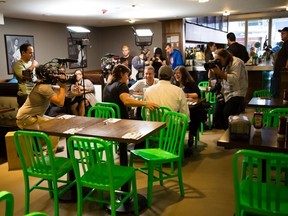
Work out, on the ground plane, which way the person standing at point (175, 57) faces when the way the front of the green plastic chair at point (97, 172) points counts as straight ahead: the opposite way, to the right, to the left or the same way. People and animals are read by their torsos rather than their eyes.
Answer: the opposite way

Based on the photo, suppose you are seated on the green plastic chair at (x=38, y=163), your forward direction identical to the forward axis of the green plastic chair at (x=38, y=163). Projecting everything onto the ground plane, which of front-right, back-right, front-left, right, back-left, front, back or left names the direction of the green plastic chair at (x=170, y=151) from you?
front-right

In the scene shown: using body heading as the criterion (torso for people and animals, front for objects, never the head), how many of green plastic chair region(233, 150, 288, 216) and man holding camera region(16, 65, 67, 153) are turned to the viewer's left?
0

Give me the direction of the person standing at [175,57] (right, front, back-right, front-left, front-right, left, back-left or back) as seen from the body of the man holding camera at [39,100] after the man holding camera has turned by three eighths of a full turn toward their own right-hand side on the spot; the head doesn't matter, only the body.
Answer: back

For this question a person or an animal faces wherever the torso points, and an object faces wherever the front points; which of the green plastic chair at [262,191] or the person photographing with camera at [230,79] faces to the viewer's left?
the person photographing with camera

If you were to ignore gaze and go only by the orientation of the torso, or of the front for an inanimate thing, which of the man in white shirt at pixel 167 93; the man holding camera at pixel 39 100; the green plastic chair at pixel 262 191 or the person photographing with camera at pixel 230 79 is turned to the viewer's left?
the person photographing with camera

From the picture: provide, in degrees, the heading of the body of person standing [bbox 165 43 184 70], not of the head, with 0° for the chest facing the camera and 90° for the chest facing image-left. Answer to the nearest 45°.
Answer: approximately 45°

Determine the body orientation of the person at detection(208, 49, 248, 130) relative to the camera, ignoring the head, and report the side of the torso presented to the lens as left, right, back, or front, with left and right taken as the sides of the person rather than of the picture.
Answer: left

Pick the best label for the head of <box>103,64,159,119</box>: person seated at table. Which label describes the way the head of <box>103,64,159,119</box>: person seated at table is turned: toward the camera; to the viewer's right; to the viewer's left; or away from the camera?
to the viewer's right

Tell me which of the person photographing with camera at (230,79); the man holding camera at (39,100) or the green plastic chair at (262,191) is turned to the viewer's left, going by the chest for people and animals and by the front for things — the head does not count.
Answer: the person photographing with camera

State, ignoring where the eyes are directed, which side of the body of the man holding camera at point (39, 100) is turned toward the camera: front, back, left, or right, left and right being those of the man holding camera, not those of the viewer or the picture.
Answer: right

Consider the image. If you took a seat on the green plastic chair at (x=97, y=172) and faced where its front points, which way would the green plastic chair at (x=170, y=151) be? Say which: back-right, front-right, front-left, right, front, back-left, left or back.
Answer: front

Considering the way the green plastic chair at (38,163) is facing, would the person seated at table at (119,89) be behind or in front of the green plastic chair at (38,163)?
in front
